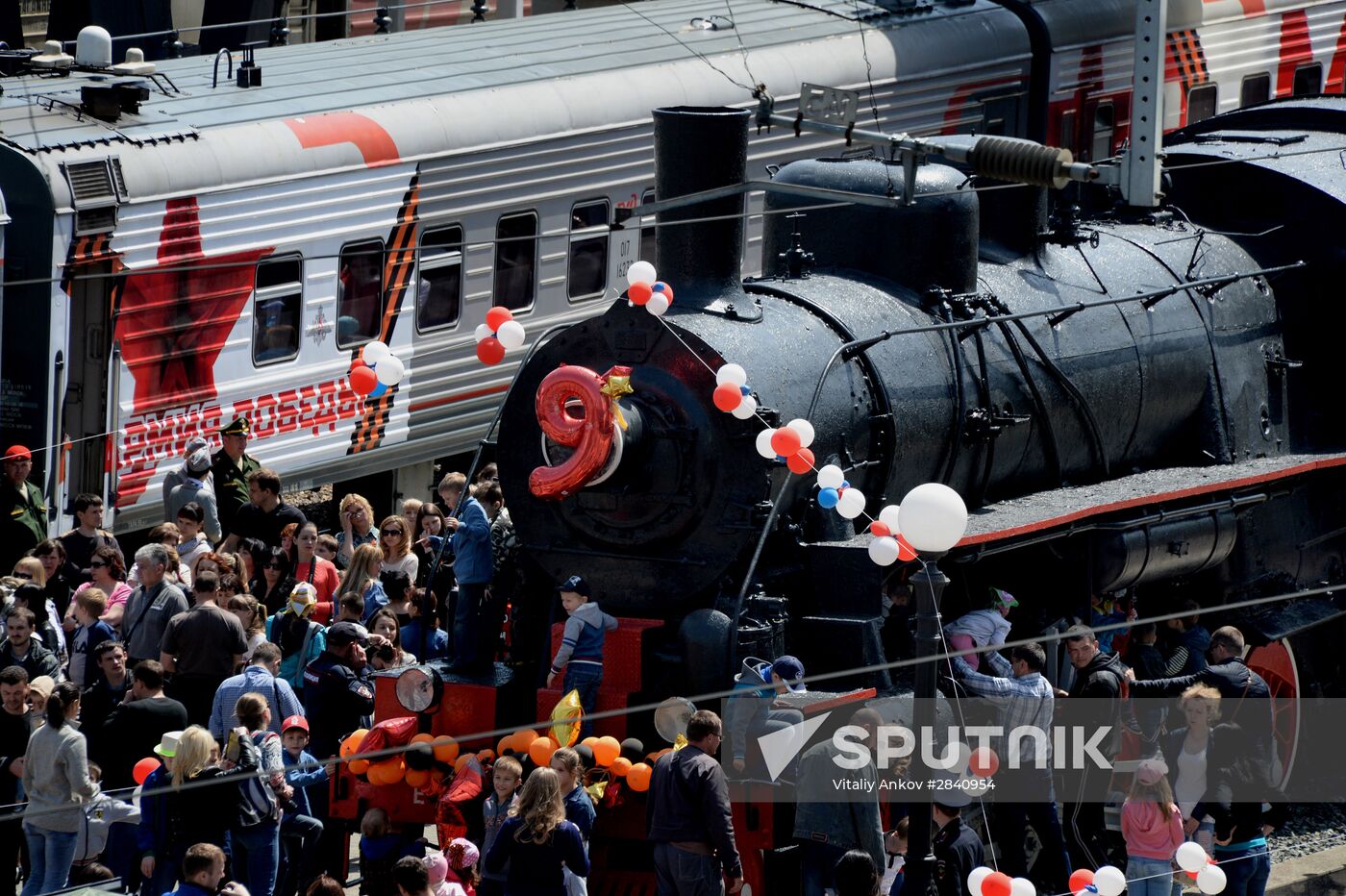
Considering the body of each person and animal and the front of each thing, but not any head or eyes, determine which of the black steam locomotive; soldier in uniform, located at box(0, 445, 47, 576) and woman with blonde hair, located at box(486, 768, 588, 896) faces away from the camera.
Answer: the woman with blonde hair

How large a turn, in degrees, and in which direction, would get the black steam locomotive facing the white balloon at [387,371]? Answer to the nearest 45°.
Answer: approximately 45° to its right

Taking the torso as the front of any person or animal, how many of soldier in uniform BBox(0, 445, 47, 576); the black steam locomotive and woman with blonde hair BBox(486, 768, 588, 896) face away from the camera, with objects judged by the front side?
1

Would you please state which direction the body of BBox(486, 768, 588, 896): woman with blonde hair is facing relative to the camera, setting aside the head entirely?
away from the camera

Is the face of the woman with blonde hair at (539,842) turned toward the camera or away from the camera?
away from the camera

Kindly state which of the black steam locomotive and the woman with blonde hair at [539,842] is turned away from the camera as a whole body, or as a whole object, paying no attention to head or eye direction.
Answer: the woman with blonde hair

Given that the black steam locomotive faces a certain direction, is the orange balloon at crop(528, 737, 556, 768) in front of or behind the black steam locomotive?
in front

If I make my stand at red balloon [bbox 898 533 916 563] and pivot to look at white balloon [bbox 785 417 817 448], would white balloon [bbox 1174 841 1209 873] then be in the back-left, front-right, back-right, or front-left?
back-right

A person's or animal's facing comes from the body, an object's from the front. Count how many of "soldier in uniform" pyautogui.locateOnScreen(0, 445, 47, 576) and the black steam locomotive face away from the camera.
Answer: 0

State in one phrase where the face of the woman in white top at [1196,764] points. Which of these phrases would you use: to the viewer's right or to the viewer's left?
to the viewer's left
